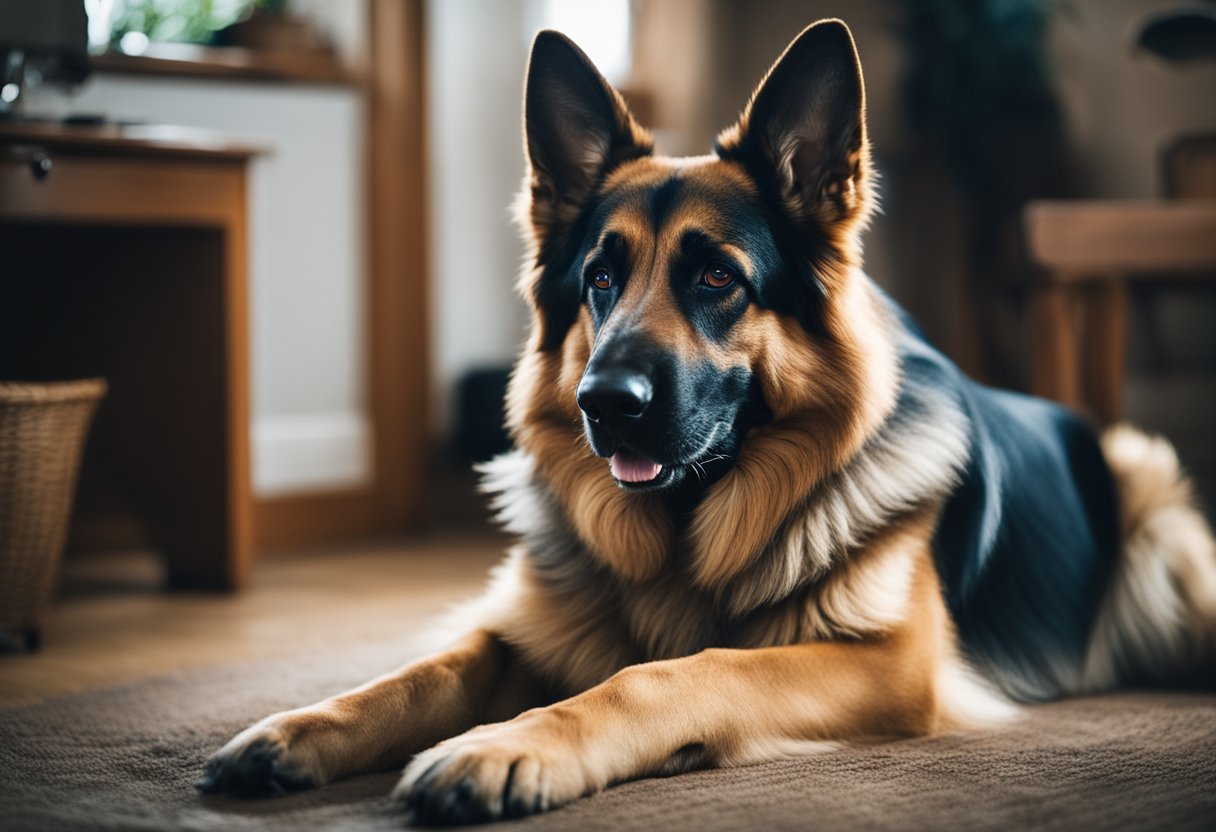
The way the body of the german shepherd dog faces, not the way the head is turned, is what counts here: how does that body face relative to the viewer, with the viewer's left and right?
facing the viewer and to the left of the viewer

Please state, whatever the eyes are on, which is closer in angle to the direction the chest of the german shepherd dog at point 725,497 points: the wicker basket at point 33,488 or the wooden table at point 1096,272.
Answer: the wicker basket

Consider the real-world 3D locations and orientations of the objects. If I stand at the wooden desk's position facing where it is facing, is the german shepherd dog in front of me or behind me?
in front

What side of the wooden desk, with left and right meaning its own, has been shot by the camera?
front

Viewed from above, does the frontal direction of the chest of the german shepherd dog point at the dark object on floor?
no

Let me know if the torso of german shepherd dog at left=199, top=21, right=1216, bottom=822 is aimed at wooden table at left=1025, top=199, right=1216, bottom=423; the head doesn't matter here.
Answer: no

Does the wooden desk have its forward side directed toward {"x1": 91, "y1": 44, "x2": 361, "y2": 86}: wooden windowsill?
no

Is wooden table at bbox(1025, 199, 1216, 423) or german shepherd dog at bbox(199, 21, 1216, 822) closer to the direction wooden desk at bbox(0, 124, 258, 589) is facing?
the german shepherd dog

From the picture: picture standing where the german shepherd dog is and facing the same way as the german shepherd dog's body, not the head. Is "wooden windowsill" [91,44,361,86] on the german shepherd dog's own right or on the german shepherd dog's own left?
on the german shepherd dog's own right

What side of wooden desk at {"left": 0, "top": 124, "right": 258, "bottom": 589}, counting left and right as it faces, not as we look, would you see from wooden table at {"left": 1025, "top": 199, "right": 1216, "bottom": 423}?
left

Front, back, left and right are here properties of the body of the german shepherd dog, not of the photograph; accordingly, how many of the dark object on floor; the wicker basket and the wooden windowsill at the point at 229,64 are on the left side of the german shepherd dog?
0

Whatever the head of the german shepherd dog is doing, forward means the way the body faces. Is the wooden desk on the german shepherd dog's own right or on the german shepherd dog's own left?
on the german shepherd dog's own right

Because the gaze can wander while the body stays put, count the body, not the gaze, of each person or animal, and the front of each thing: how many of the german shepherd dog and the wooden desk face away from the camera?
0
